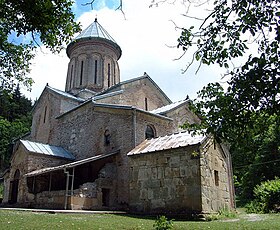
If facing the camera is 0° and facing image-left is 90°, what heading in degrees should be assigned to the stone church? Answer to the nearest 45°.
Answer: approximately 45°

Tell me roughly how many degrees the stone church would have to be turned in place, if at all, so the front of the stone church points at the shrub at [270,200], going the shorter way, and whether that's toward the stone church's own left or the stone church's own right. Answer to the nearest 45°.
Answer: approximately 135° to the stone church's own left

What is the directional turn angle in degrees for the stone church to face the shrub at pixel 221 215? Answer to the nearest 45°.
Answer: approximately 90° to its left
